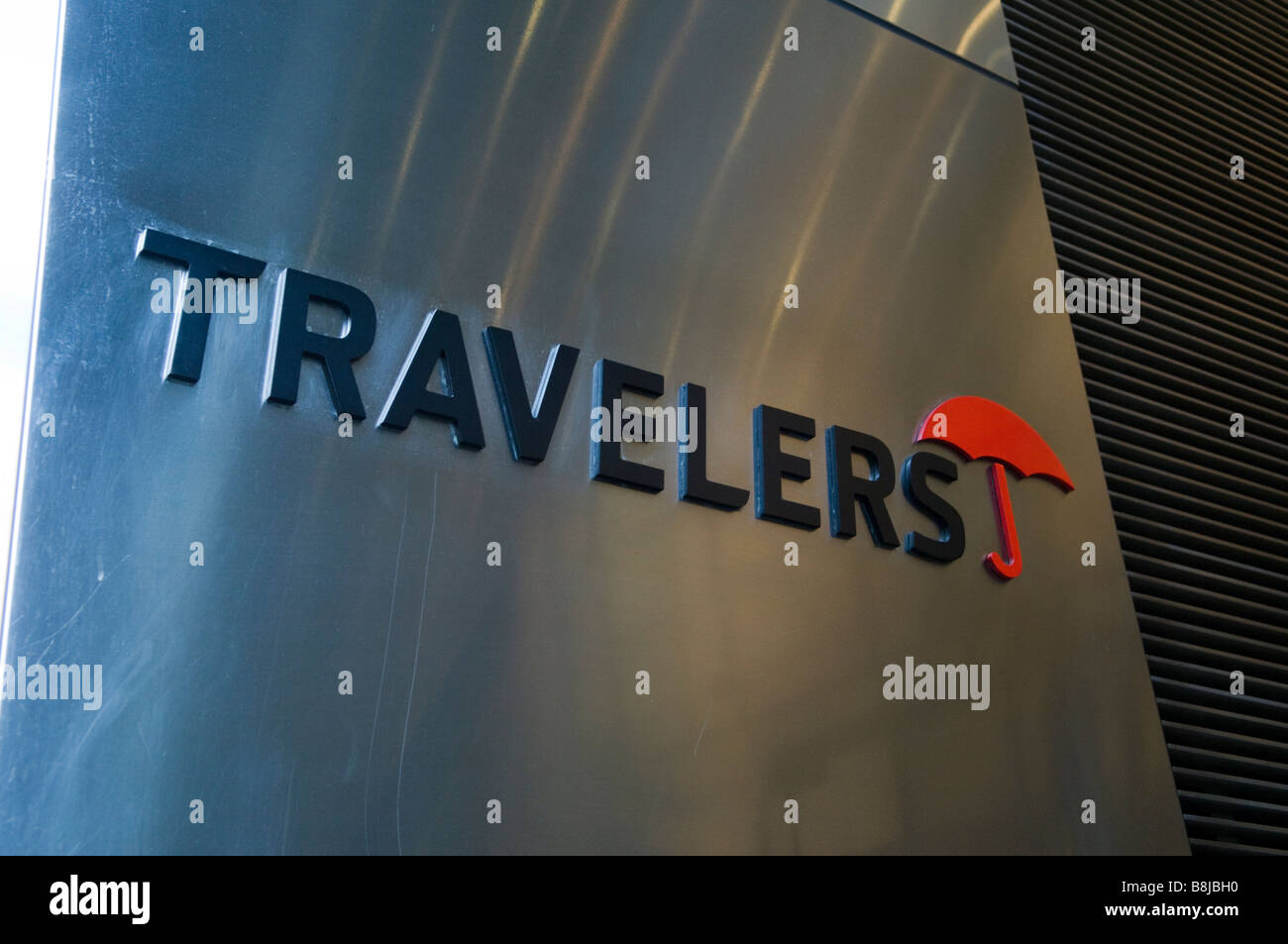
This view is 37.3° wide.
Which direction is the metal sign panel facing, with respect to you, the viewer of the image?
facing the viewer and to the right of the viewer
